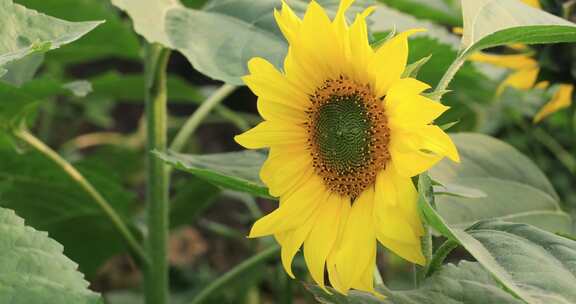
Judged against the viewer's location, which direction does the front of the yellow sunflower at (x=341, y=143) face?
facing the viewer and to the left of the viewer

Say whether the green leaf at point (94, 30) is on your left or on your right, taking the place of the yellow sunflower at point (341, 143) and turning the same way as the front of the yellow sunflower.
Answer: on your right

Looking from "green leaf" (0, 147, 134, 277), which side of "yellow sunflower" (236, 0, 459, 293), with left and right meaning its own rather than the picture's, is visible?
right

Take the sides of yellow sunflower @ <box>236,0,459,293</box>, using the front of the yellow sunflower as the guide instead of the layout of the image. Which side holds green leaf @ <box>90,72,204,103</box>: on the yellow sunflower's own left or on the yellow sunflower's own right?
on the yellow sunflower's own right
